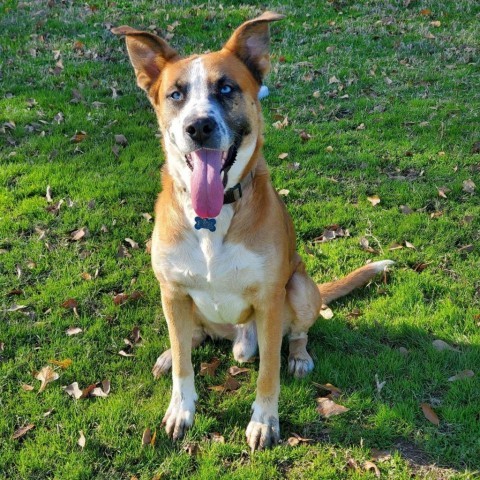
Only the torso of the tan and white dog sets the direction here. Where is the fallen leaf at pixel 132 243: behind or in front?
behind

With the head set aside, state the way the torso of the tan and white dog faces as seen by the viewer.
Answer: toward the camera

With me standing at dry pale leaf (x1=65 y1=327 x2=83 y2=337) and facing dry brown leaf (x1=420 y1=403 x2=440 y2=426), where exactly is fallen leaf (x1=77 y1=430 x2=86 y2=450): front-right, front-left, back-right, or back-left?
front-right

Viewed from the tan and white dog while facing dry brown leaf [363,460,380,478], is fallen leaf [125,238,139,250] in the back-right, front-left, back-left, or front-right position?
back-left

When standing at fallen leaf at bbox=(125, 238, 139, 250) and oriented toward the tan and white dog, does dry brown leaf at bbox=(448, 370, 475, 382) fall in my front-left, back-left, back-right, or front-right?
front-left

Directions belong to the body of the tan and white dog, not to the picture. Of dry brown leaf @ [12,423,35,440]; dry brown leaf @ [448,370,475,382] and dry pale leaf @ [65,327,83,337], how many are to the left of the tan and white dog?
1

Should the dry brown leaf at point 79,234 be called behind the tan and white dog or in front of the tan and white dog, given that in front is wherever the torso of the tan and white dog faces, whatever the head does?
behind

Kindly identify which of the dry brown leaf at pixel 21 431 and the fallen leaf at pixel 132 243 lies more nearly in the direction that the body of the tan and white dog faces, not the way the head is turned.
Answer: the dry brown leaf

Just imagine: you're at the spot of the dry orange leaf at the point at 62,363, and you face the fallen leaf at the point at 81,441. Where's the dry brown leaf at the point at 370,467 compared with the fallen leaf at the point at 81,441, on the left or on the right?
left

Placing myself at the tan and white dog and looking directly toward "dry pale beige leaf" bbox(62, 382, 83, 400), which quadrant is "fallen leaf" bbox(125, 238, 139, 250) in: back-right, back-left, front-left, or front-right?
front-right

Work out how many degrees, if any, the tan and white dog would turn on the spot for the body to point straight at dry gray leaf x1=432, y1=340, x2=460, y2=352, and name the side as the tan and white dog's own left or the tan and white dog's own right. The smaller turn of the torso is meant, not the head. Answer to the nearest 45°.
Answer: approximately 90° to the tan and white dog's own left

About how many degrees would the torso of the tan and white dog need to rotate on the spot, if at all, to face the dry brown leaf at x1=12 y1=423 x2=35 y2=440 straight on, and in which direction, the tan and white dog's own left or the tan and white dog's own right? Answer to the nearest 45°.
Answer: approximately 90° to the tan and white dog's own right
